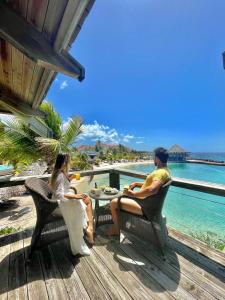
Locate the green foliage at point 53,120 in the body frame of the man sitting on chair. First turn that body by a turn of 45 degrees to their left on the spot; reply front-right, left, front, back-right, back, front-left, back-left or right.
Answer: right

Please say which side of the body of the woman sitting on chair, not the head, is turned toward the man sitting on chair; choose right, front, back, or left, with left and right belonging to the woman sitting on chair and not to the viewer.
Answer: front

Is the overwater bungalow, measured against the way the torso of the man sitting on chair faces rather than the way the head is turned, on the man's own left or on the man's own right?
on the man's own right

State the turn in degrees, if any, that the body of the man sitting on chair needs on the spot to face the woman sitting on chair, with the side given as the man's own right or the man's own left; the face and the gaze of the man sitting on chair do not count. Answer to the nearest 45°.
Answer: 0° — they already face them

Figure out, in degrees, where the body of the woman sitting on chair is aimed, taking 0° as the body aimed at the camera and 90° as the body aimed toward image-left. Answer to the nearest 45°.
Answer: approximately 270°

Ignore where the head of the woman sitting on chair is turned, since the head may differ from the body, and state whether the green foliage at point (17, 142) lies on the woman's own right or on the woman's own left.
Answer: on the woman's own left

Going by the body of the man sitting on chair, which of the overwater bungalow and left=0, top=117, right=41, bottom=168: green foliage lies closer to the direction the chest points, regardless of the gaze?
the green foliage

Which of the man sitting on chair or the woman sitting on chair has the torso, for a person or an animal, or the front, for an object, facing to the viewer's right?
the woman sitting on chair

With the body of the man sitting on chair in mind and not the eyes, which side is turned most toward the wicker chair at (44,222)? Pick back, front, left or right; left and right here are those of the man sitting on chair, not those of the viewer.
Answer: front

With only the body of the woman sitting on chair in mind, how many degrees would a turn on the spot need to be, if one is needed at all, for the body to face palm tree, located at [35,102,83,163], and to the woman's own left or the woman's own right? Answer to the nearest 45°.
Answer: approximately 90° to the woman's own left

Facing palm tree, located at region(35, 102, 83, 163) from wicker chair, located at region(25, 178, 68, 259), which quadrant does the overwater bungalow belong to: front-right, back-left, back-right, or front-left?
front-right

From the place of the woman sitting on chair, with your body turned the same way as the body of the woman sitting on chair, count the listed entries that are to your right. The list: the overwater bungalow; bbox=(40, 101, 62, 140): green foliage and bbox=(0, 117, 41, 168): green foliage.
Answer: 0

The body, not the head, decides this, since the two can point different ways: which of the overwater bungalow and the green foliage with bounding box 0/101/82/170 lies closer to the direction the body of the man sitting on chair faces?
the green foliage

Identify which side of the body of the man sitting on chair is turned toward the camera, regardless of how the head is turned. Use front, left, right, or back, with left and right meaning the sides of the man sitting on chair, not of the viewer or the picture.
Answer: left

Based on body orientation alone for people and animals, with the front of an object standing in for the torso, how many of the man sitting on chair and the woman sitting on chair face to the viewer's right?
1

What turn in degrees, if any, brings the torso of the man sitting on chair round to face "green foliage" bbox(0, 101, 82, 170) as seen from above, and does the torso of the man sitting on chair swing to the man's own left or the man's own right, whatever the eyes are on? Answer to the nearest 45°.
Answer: approximately 45° to the man's own right
